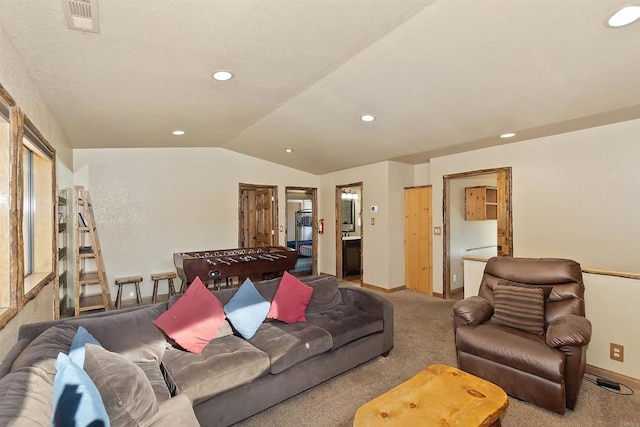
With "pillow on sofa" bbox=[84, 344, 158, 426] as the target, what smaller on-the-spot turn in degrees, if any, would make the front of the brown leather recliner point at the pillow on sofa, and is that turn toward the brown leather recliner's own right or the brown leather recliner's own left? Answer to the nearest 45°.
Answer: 0° — it already faces it

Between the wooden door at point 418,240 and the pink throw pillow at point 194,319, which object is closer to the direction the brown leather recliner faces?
the pink throw pillow

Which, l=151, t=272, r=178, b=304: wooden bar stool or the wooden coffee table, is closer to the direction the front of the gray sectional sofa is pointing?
the wooden coffee table

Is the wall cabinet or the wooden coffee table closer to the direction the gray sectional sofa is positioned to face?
the wooden coffee table

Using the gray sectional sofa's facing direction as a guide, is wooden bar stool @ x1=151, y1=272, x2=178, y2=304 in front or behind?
behind

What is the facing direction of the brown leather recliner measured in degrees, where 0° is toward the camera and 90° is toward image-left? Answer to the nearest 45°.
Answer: approximately 45°

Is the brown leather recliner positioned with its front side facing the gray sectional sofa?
yes

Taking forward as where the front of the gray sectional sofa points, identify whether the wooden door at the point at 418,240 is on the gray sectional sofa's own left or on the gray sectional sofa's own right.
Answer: on the gray sectional sofa's own left
